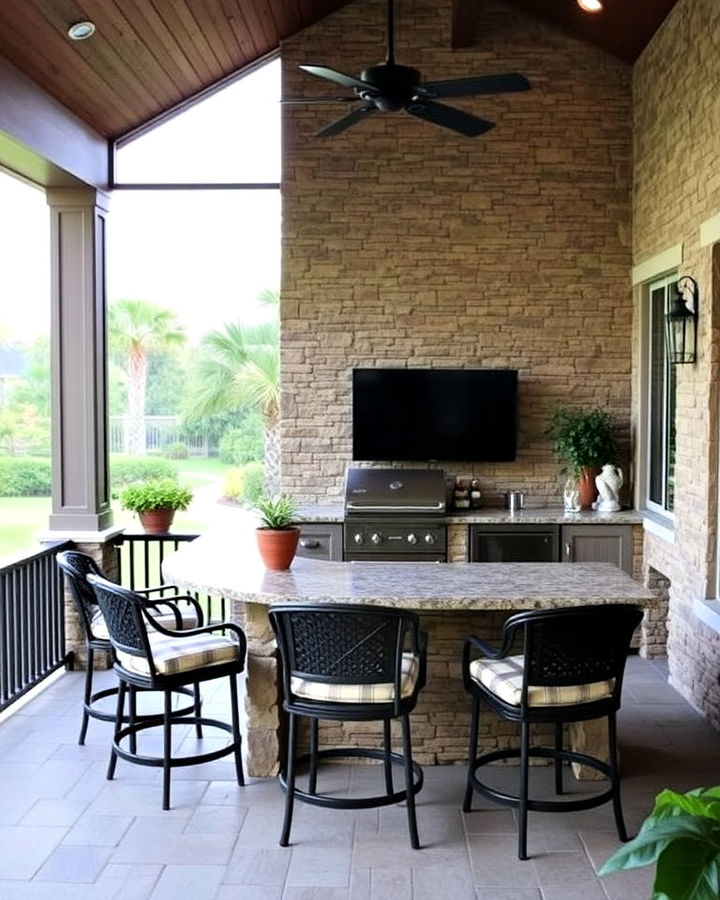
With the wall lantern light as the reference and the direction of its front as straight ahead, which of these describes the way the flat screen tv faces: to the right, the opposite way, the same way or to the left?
to the left

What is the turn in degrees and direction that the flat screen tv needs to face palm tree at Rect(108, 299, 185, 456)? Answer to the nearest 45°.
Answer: approximately 135° to its right

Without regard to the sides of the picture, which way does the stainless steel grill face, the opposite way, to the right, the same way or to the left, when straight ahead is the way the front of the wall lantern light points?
to the left

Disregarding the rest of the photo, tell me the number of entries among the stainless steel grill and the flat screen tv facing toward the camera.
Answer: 2

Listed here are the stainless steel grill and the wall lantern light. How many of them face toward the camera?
1

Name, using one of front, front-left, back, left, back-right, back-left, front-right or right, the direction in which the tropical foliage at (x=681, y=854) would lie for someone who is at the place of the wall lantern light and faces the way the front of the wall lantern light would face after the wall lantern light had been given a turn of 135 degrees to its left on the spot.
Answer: front-right

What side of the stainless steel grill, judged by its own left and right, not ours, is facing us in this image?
front

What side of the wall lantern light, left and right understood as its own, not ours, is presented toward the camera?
left

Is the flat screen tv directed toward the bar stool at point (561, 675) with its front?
yes

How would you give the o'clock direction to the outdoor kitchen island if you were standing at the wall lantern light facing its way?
The outdoor kitchen island is roughly at 10 o'clock from the wall lantern light.

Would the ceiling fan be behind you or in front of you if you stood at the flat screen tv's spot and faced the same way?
in front

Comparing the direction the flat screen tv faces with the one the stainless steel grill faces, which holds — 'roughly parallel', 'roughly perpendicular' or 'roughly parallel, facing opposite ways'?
roughly parallel

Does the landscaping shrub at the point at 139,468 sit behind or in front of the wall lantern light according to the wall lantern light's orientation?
in front

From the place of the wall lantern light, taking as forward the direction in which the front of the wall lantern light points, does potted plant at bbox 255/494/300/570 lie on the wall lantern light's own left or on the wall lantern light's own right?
on the wall lantern light's own left

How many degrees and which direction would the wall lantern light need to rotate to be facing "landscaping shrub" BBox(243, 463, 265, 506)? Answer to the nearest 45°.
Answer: approximately 45° to its right

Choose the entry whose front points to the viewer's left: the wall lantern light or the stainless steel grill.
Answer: the wall lantern light
